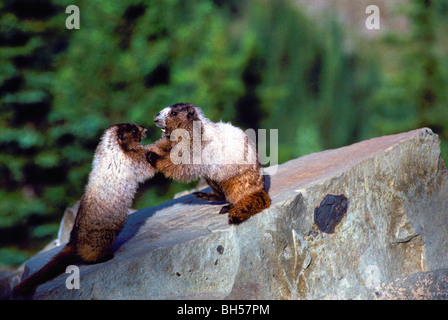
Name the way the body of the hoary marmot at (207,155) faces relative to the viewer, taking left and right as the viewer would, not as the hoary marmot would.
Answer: facing to the left of the viewer
